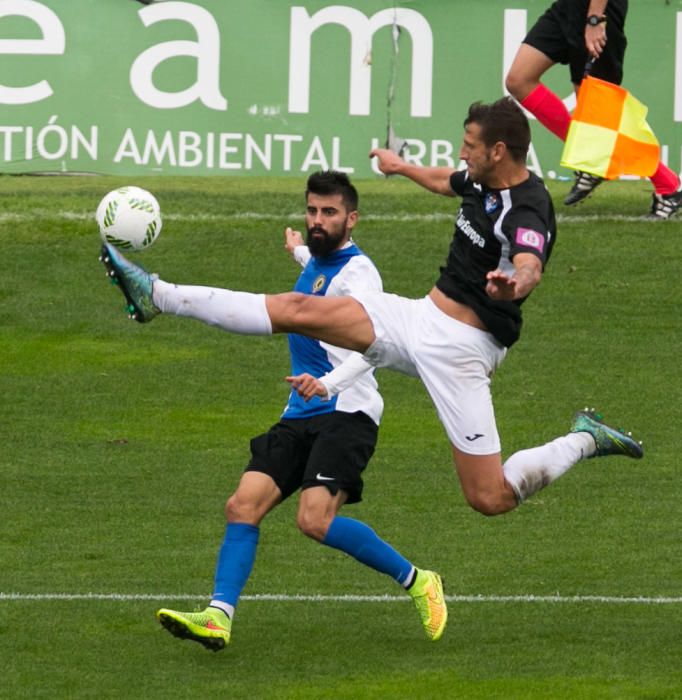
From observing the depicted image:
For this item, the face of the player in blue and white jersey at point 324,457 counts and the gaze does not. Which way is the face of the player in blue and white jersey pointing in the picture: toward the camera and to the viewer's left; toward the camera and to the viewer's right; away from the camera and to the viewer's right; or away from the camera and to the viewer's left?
toward the camera and to the viewer's left

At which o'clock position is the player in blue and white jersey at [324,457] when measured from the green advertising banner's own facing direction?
The player in blue and white jersey is roughly at 12 o'clock from the green advertising banner.

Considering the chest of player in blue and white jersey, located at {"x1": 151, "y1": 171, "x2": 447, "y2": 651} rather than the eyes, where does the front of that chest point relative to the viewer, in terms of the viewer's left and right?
facing the viewer and to the left of the viewer

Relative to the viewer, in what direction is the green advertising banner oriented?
toward the camera

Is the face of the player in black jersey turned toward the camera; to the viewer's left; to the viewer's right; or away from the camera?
to the viewer's left

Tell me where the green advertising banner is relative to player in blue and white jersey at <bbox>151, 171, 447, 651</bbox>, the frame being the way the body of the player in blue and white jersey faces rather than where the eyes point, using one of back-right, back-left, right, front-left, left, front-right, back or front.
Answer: back-right

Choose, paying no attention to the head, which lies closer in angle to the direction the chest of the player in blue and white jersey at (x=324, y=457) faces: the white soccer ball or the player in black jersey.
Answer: the white soccer ball

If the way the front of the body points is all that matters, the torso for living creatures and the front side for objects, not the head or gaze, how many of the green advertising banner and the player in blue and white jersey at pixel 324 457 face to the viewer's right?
0

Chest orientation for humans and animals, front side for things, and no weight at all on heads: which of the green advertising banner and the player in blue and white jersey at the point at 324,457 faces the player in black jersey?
the green advertising banner

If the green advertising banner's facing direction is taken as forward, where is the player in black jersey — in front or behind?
in front

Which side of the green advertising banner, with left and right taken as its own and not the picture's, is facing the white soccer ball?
front
